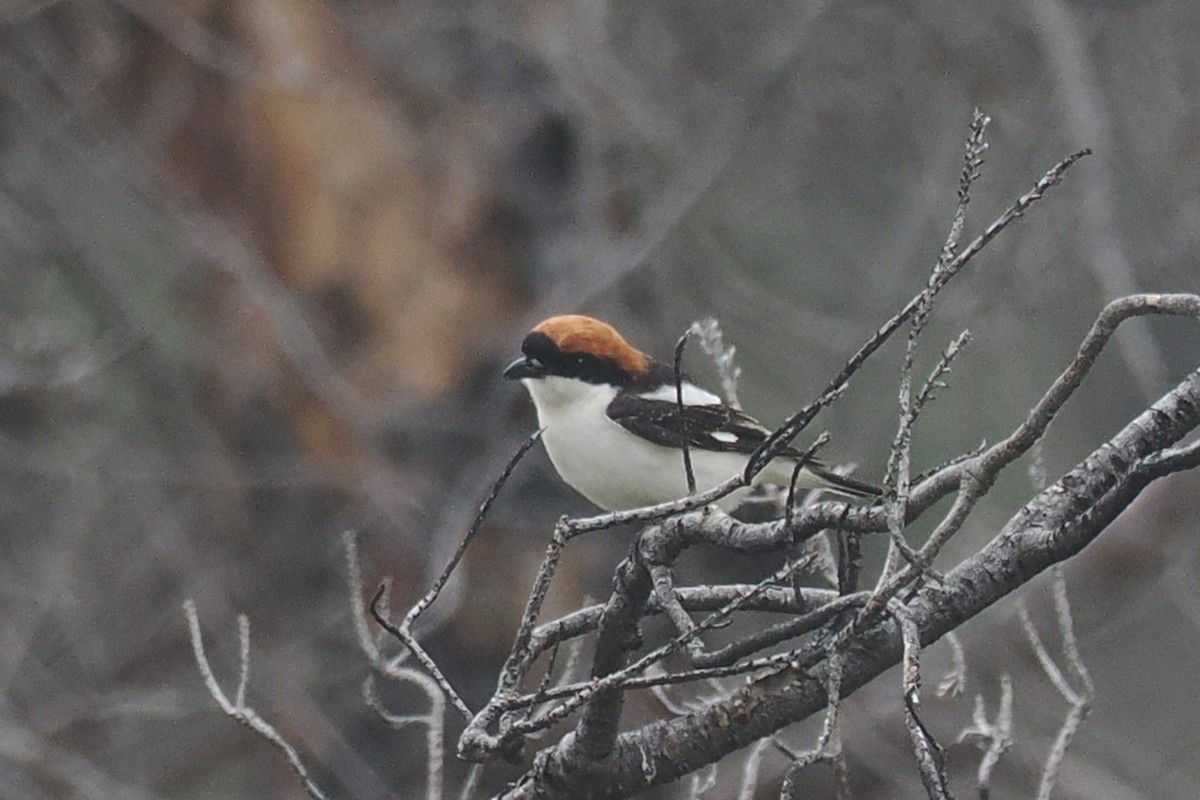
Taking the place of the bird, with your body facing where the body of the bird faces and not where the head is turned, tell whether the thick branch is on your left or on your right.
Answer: on your left

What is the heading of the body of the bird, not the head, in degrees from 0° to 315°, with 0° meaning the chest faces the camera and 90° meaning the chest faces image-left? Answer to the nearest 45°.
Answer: approximately 90°

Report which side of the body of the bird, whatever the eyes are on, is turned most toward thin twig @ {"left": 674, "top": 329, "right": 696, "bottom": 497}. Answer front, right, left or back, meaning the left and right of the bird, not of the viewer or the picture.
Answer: left
